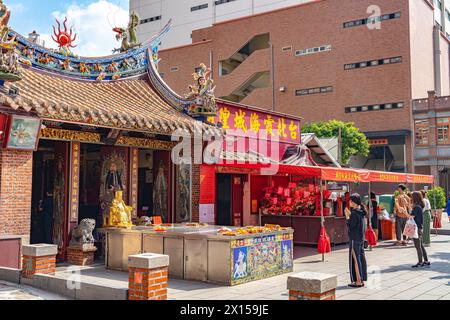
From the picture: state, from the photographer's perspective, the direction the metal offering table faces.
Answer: facing the viewer and to the right of the viewer

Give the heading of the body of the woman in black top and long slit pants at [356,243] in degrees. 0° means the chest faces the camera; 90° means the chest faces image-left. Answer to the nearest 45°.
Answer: approximately 90°

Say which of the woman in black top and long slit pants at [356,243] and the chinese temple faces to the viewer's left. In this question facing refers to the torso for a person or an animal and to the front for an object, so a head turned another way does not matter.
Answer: the woman in black top and long slit pants

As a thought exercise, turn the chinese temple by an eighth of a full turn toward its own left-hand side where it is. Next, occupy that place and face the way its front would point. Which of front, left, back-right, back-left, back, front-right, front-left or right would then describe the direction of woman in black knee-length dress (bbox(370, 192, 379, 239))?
front

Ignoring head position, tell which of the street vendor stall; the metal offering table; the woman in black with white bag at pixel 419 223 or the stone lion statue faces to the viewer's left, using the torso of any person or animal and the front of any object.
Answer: the woman in black with white bag

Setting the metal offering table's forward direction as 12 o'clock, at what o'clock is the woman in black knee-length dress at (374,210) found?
The woman in black knee-length dress is roughly at 9 o'clock from the metal offering table.

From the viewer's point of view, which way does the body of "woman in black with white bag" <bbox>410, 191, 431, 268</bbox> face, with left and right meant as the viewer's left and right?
facing to the left of the viewer
